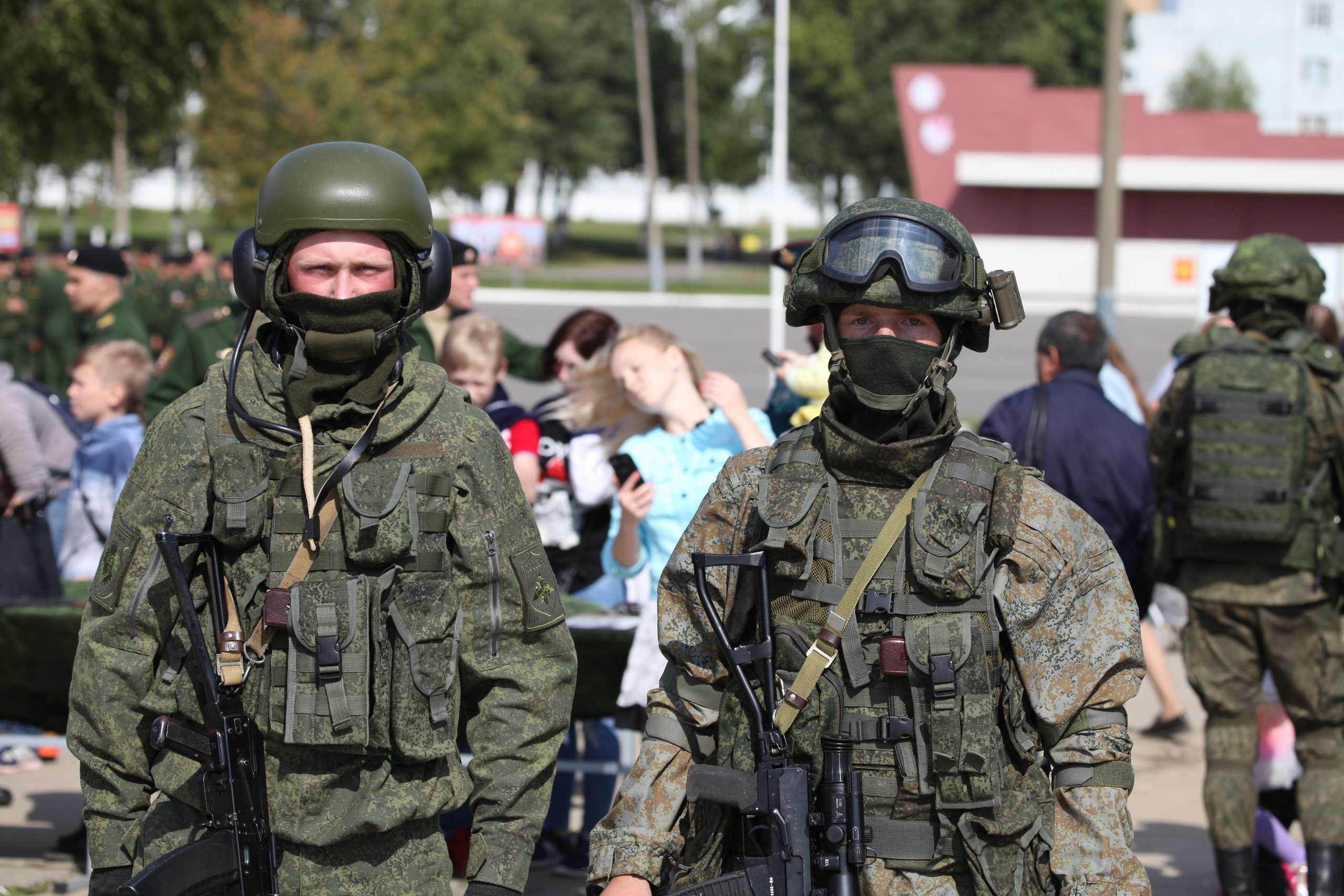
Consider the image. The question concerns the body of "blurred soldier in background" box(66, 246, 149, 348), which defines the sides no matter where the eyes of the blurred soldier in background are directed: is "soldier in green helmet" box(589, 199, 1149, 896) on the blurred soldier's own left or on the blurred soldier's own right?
on the blurred soldier's own left

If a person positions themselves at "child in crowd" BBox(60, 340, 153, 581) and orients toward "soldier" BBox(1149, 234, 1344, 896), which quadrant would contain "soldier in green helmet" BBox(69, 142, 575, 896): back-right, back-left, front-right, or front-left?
front-right

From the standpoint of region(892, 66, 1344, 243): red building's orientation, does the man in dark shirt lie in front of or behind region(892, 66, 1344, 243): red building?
in front

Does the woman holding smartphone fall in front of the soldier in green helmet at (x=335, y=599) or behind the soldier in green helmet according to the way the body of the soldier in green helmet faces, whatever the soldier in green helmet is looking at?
behind

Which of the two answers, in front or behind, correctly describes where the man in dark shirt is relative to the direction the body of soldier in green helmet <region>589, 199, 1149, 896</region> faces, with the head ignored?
behind

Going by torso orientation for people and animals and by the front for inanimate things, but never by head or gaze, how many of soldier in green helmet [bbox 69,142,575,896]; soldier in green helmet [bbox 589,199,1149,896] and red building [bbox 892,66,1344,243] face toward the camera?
3

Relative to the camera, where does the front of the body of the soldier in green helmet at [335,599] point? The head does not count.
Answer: toward the camera

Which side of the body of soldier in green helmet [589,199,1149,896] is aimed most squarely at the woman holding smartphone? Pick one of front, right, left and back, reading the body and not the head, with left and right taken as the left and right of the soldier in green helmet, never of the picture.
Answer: back

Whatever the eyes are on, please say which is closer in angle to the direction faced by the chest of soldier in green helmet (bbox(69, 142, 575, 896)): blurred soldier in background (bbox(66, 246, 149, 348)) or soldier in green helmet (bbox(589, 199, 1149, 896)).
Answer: the soldier in green helmet
